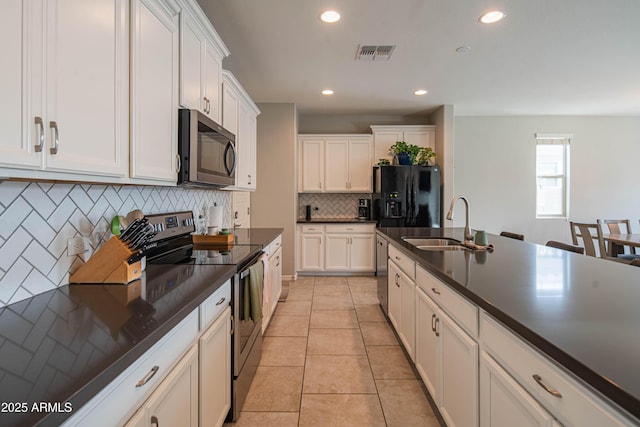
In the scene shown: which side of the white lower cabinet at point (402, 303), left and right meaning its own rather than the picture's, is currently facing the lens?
left

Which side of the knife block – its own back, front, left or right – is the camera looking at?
right

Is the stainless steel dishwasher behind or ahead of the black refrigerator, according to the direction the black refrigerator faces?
ahead

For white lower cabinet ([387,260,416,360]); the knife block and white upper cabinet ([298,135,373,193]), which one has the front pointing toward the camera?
the white upper cabinet

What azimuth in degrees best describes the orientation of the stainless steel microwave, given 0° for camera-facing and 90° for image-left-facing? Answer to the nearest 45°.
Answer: approximately 315°

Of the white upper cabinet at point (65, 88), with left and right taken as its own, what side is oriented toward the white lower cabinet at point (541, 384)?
front

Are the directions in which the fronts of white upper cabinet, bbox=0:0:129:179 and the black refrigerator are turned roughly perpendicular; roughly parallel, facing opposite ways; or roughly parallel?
roughly perpendicular

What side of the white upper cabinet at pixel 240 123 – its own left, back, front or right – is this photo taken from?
right
